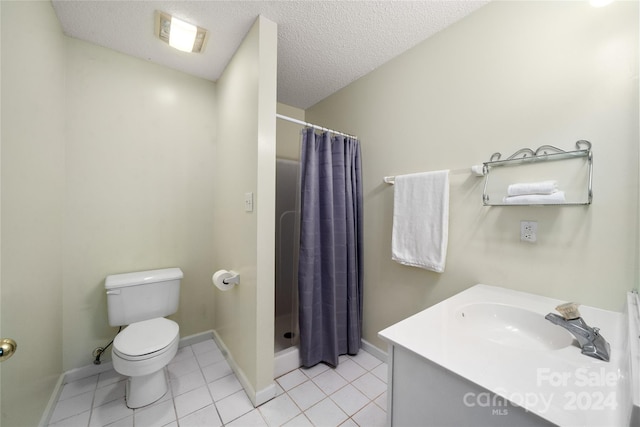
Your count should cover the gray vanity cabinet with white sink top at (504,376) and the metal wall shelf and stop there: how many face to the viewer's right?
0

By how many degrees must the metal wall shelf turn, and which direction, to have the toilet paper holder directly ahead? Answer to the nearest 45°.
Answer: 0° — it already faces it

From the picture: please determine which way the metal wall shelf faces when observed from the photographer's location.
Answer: facing the viewer and to the left of the viewer

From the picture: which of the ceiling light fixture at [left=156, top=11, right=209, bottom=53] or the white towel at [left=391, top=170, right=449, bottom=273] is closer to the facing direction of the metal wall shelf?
the ceiling light fixture

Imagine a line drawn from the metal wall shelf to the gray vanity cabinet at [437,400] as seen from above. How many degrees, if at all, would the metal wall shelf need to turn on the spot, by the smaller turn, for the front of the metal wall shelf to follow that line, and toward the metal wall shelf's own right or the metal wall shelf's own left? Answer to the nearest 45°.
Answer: approximately 45° to the metal wall shelf's own left
